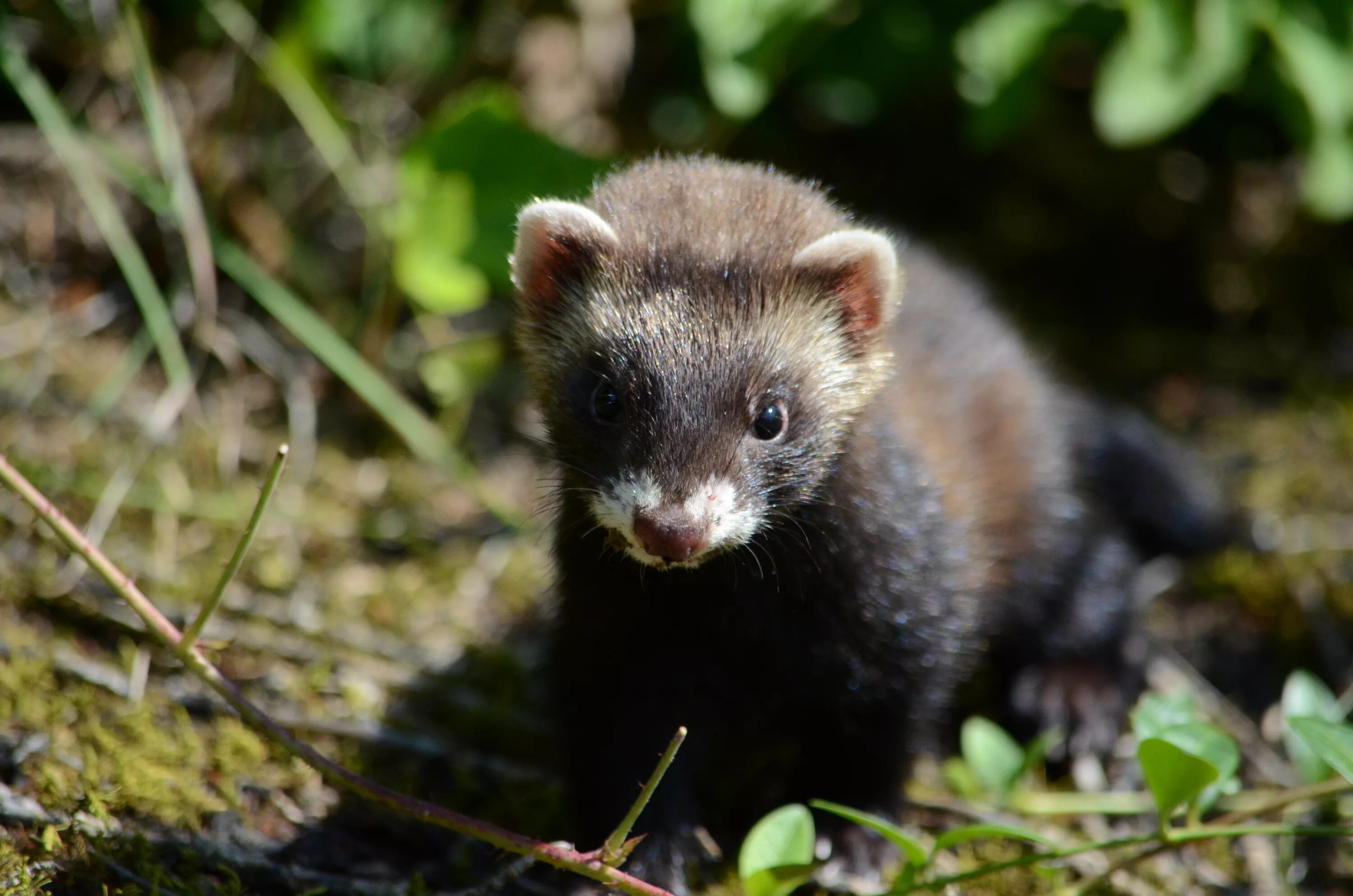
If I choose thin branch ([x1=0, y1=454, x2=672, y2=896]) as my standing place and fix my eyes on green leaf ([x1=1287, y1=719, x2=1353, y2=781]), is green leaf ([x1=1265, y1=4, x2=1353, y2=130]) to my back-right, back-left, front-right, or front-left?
front-left

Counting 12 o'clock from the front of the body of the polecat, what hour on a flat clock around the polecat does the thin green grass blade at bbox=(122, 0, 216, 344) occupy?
The thin green grass blade is roughly at 4 o'clock from the polecat.

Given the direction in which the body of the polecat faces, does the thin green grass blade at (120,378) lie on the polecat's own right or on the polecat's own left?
on the polecat's own right

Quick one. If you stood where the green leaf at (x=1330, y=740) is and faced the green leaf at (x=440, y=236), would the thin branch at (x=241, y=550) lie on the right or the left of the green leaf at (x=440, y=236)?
left

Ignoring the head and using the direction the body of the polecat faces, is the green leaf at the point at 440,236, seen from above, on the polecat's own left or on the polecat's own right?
on the polecat's own right

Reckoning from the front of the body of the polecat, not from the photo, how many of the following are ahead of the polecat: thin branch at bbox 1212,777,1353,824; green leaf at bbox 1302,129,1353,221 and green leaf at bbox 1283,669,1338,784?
0

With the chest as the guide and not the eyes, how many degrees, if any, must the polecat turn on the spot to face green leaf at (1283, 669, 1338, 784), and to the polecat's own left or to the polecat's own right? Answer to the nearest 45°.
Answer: approximately 135° to the polecat's own left

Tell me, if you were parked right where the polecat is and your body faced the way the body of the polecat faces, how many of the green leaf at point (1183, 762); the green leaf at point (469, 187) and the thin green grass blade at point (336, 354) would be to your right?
2

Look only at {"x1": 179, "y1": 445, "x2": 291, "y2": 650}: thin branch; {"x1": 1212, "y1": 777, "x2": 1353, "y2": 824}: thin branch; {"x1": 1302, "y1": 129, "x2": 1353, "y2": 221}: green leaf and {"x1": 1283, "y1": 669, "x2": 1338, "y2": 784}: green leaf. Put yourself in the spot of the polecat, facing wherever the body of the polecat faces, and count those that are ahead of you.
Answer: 1

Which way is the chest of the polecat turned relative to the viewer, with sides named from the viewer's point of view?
facing the viewer and to the left of the viewer

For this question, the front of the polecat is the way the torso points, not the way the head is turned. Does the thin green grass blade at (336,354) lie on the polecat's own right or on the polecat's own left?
on the polecat's own right

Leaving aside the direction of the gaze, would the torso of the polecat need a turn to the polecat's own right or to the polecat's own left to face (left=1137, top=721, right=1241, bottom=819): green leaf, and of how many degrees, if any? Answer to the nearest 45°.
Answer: approximately 135° to the polecat's own left

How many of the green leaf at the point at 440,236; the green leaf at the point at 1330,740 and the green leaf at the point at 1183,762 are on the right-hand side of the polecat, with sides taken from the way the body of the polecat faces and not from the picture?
1

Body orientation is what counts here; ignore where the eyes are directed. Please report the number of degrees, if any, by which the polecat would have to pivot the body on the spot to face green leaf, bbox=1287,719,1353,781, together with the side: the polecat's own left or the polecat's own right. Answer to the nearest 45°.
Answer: approximately 135° to the polecat's own left

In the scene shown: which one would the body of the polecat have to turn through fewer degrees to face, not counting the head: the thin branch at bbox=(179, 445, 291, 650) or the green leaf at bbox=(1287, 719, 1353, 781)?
the thin branch

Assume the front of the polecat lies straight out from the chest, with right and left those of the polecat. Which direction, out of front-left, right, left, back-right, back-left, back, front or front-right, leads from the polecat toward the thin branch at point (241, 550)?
front
